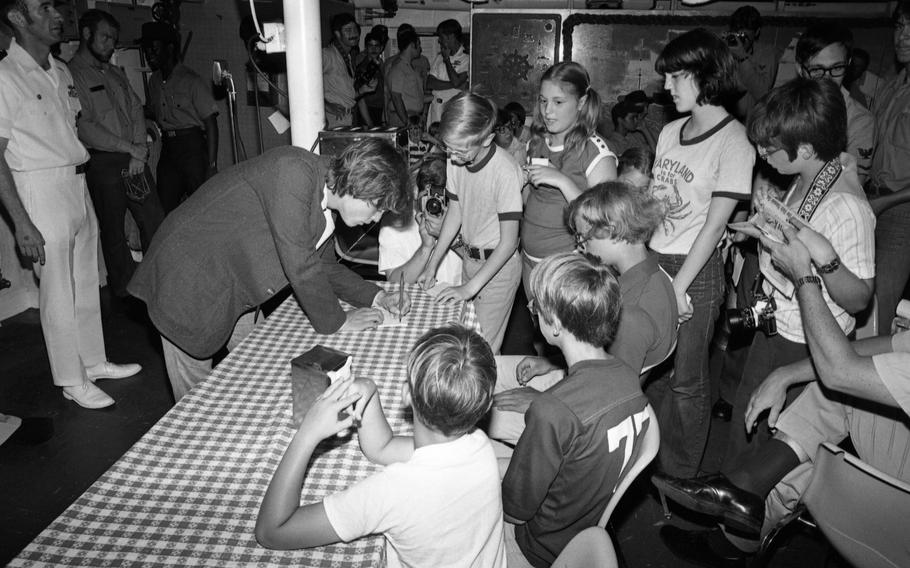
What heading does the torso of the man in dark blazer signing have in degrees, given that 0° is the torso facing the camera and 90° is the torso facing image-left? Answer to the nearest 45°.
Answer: approximately 270°

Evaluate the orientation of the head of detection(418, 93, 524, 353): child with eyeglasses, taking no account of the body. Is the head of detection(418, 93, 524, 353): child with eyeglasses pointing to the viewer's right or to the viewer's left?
to the viewer's left

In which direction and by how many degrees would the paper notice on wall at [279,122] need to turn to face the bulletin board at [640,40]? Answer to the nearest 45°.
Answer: approximately 135° to its left

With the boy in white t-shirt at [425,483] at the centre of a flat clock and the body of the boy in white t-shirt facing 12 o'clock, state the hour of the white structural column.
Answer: The white structural column is roughly at 1 o'clock from the boy in white t-shirt.

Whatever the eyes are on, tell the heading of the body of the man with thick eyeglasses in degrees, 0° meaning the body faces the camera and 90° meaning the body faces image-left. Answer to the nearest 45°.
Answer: approximately 45°

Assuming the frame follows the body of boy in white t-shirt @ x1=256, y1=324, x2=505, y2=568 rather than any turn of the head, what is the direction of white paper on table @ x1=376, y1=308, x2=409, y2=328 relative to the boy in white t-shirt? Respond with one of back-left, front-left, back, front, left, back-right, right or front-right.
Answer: front-right

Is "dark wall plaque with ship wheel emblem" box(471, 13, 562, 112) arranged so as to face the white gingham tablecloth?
yes

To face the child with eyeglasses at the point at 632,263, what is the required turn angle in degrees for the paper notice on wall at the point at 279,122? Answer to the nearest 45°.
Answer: approximately 45° to its left

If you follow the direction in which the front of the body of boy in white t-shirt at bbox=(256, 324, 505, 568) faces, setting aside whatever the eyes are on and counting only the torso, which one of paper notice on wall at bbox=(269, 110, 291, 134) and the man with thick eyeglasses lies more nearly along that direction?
the paper notice on wall

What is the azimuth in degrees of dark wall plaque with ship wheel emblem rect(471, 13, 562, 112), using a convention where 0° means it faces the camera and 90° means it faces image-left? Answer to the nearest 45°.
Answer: approximately 0°

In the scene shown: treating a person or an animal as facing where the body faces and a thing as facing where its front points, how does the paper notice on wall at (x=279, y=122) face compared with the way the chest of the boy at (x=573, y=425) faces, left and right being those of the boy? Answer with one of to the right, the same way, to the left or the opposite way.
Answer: the opposite way

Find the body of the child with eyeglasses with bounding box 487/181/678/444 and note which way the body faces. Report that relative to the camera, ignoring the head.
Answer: to the viewer's left

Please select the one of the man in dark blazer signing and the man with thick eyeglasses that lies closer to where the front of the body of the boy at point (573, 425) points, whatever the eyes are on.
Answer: the man in dark blazer signing
